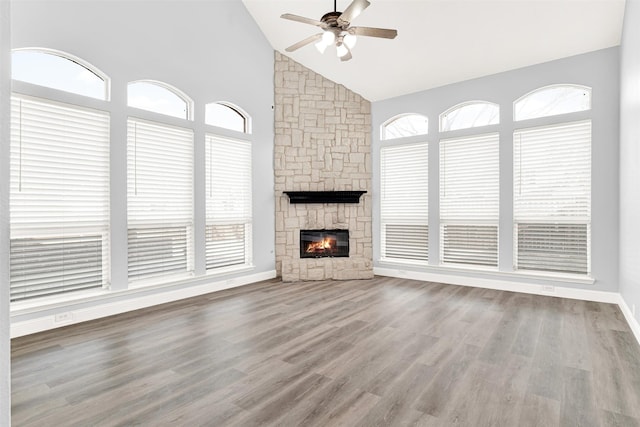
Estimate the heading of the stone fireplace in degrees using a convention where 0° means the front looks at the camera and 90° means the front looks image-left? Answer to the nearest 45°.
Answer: approximately 0°

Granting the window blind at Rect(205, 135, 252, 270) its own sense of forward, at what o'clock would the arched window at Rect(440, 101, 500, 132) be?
The arched window is roughly at 11 o'clock from the window blind.

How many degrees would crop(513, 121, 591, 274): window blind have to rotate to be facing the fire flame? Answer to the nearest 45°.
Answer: approximately 45° to its right

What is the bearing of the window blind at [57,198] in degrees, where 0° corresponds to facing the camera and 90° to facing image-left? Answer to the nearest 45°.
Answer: approximately 315°

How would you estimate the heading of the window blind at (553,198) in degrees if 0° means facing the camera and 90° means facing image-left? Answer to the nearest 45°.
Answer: approximately 45°

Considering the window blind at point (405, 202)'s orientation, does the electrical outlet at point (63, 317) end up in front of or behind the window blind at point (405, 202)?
in front

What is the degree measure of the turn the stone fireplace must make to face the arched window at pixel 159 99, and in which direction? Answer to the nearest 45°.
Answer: approximately 45° to its right

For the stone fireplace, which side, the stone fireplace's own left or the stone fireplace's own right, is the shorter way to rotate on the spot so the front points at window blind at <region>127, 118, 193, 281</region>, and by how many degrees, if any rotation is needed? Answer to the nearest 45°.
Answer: approximately 45° to the stone fireplace's own right

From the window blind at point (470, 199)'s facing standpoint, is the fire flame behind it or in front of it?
in front

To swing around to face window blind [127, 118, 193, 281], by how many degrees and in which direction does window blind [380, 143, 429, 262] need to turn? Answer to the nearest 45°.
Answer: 0° — it already faces it
